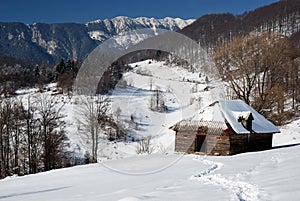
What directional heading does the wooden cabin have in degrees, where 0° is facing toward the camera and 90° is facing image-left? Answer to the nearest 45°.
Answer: approximately 45°
